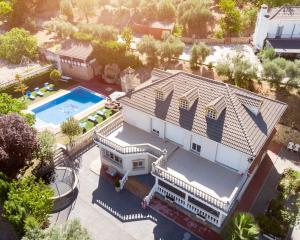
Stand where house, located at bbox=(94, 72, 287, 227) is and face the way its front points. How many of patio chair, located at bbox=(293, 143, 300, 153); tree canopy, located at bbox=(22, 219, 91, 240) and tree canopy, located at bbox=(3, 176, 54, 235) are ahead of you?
2

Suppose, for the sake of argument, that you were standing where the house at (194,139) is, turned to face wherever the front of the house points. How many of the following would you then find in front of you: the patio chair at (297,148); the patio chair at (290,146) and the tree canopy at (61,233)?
1

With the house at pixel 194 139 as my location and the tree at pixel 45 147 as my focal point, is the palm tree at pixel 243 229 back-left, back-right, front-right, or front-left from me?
back-left

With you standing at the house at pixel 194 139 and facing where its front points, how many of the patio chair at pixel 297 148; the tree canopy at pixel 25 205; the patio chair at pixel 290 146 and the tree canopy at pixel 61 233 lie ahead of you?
2

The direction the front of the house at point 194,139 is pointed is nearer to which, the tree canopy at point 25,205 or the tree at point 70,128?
the tree canopy

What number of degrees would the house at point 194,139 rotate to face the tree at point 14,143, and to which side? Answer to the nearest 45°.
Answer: approximately 45° to its right

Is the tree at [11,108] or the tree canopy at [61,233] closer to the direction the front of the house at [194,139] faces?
the tree canopy

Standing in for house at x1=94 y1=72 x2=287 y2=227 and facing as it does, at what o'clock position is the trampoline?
The trampoline is roughly at 1 o'clock from the house.

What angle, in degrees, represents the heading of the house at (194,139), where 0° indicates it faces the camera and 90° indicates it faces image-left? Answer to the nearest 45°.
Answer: approximately 45°

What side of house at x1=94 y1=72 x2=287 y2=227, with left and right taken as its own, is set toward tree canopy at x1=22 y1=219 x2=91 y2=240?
front

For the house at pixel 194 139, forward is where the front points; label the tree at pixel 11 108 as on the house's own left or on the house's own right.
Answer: on the house's own right

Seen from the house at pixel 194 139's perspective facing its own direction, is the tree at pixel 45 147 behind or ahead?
ahead
